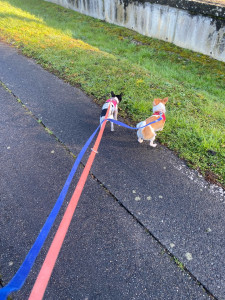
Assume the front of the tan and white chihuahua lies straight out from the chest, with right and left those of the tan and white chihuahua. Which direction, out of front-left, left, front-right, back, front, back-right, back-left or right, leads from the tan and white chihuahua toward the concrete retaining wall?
front-left

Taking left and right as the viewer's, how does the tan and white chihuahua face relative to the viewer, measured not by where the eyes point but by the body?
facing away from the viewer and to the right of the viewer
